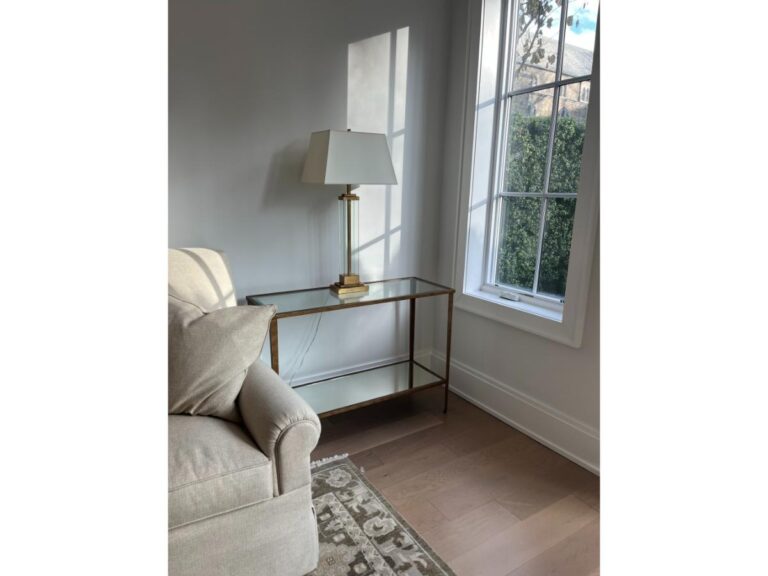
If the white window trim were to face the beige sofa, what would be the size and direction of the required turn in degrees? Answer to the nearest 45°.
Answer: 0° — it already faces it

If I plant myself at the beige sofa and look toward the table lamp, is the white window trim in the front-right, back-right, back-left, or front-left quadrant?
front-right

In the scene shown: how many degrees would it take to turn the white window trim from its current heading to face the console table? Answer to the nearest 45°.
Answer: approximately 45° to its right

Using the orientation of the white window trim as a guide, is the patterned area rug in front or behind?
in front

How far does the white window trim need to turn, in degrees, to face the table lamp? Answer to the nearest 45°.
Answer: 0° — it already faces it

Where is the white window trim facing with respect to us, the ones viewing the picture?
facing the viewer and to the left of the viewer
